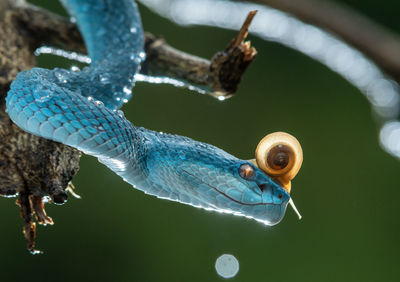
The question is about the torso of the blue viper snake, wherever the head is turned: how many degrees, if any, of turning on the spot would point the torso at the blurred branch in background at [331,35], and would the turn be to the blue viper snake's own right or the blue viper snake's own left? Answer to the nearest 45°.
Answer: approximately 45° to the blue viper snake's own left

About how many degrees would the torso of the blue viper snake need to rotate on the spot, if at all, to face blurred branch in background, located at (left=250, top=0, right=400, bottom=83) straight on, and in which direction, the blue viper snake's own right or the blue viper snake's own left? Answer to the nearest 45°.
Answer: approximately 45° to the blue viper snake's own left

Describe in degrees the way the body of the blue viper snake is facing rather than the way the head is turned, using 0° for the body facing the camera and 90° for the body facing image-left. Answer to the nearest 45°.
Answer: approximately 270°
